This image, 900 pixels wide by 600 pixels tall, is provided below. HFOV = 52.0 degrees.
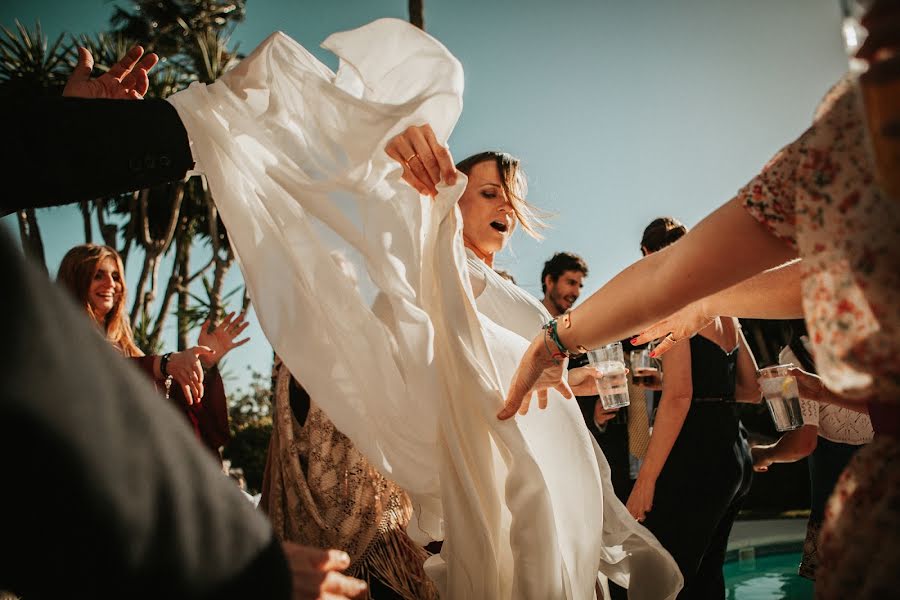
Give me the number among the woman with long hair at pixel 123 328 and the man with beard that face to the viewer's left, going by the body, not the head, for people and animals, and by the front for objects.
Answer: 0

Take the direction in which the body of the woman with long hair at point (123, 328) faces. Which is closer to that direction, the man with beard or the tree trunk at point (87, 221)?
the man with beard

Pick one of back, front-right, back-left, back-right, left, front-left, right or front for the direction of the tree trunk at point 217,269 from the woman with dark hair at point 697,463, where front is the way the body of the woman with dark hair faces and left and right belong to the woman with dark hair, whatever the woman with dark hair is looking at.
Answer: front

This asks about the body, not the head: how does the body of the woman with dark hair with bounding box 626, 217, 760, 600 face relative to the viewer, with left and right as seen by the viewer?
facing away from the viewer and to the left of the viewer

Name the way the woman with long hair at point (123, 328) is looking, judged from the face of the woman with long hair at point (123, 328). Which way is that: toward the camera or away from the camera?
toward the camera

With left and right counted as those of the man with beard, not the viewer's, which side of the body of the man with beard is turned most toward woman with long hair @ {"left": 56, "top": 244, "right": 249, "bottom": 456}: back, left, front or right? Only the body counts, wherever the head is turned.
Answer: right

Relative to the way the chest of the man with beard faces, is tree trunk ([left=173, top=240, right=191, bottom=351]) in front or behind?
behind

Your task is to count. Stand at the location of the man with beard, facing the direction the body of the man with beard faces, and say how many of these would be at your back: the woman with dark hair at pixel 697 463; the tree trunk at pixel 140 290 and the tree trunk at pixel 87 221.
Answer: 2

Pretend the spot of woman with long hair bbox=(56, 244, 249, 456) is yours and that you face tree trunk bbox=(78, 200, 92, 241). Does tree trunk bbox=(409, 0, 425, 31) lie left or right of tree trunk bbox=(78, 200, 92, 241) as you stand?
right

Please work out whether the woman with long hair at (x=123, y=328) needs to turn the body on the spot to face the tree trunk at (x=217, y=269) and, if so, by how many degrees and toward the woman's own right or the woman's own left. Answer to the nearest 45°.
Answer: approximately 135° to the woman's own left

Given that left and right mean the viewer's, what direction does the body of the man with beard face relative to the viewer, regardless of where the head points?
facing the viewer and to the right of the viewer

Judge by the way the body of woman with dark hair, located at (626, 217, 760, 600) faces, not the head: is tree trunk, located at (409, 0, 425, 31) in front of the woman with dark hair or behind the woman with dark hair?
in front
